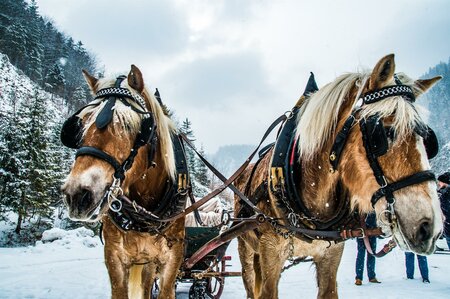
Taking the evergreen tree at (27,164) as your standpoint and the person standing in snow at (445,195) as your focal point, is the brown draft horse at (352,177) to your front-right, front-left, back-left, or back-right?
front-right

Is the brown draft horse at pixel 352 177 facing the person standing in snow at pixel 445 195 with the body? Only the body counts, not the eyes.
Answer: no

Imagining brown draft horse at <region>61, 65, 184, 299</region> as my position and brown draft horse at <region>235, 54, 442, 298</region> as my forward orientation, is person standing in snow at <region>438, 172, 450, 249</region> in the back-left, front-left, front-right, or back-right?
front-left

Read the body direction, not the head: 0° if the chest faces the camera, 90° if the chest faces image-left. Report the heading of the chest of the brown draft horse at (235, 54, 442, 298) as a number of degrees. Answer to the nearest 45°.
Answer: approximately 315°

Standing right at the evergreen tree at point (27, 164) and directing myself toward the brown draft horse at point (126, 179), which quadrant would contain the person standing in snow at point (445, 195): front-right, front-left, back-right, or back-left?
front-left

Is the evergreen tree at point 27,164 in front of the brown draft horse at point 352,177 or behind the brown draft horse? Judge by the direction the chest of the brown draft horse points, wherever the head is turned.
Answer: behind

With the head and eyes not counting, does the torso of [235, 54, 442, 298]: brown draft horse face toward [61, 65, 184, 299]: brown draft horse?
no
